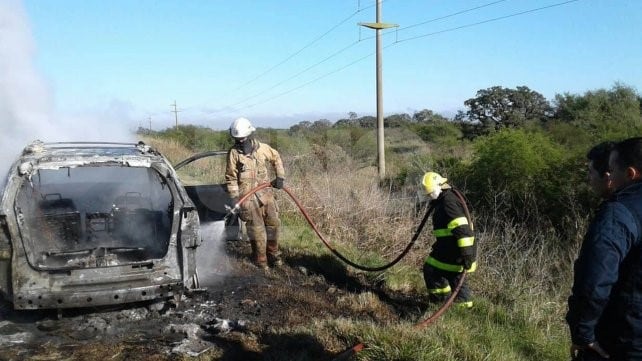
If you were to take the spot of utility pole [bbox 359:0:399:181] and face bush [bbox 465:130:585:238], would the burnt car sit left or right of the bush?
right

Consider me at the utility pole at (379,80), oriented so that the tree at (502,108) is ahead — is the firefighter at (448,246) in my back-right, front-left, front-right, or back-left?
back-right

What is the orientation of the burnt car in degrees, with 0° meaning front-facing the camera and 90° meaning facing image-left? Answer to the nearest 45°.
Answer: approximately 180°

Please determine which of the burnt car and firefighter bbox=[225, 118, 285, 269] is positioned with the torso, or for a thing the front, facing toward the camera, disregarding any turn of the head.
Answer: the firefighter

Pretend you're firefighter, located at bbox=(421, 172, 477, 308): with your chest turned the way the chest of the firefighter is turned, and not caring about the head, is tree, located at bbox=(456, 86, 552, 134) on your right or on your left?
on your right

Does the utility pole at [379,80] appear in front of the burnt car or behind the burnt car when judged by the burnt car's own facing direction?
in front

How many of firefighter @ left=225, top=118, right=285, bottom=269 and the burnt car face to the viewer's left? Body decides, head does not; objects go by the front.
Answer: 0

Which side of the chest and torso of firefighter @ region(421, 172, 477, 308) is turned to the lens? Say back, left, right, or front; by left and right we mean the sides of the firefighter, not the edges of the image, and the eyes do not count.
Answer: left

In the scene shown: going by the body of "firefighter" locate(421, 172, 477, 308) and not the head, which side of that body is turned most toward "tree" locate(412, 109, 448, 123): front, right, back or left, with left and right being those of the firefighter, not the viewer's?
right

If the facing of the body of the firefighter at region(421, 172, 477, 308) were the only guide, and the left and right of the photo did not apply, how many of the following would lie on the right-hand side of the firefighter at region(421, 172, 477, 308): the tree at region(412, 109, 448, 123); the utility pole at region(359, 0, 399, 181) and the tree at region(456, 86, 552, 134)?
3

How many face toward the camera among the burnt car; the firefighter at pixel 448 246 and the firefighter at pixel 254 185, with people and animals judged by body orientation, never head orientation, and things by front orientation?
1

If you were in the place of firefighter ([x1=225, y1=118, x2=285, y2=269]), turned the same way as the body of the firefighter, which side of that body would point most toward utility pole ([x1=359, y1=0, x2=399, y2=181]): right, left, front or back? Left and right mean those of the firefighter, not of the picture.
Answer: back

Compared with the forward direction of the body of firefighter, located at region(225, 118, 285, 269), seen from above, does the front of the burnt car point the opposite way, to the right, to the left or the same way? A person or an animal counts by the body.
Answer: the opposite way

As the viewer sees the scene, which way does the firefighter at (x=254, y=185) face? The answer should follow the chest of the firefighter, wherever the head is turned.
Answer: toward the camera
